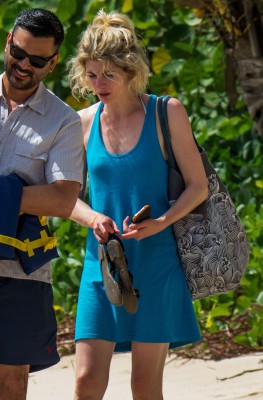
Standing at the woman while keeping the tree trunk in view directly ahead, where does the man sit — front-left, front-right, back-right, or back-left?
back-left

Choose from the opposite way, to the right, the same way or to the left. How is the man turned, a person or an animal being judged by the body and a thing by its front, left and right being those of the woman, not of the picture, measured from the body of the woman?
the same way

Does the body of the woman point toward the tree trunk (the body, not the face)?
no

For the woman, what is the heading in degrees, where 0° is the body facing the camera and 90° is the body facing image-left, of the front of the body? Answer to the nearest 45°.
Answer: approximately 45°

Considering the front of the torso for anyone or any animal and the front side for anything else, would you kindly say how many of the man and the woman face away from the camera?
0
